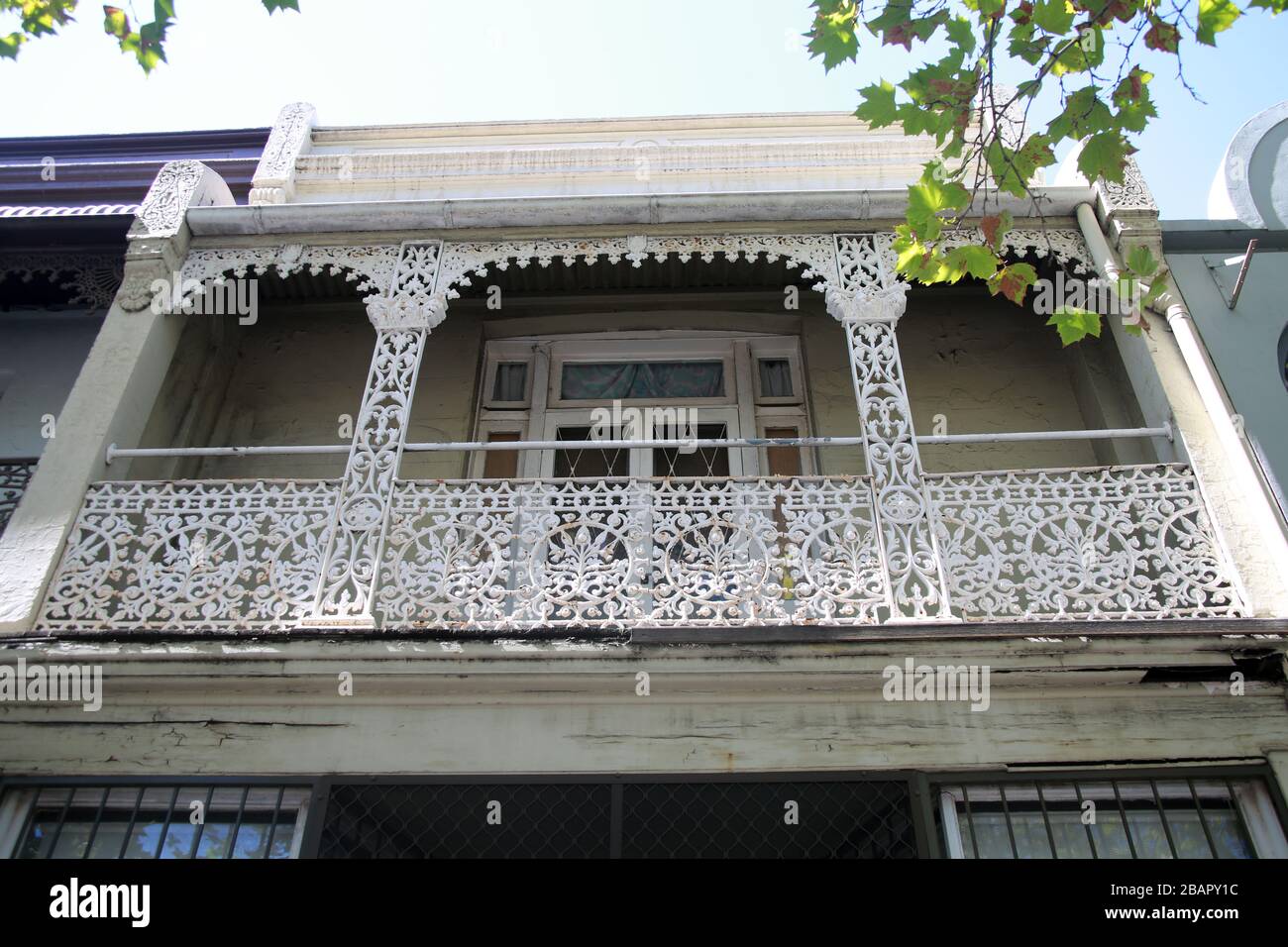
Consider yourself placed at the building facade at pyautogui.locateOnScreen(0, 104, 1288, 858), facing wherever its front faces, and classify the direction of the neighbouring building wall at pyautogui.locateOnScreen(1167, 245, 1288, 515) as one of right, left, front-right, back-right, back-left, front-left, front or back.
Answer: left

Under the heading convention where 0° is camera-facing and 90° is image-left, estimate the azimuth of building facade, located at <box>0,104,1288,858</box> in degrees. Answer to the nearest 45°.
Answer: approximately 0°

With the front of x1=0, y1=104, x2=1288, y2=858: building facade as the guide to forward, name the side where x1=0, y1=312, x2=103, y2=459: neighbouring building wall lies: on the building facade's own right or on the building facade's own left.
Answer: on the building facade's own right
